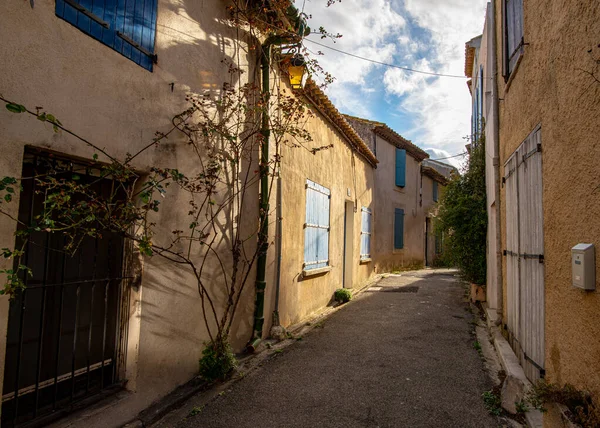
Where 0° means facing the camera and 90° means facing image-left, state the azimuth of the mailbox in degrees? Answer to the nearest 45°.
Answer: approximately 45°

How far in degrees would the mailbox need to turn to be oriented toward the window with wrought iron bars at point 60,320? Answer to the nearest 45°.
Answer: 0° — it already faces it

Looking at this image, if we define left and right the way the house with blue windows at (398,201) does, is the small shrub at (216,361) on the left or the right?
on its right

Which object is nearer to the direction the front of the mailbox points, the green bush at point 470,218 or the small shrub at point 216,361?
the small shrub

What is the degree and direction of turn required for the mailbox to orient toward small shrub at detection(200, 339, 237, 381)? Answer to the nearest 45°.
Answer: approximately 45° to its right

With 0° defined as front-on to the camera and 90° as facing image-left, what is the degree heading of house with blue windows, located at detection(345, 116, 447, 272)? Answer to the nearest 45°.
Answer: approximately 315°

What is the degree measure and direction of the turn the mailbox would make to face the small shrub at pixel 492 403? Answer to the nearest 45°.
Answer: approximately 90° to its right
